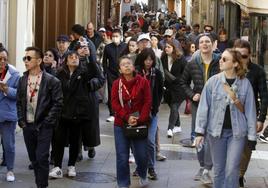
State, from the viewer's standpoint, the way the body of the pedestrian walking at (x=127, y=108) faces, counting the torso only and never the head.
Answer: toward the camera

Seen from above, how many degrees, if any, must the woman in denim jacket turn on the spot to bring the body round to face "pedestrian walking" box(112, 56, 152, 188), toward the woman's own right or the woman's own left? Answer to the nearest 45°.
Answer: approximately 135° to the woman's own right

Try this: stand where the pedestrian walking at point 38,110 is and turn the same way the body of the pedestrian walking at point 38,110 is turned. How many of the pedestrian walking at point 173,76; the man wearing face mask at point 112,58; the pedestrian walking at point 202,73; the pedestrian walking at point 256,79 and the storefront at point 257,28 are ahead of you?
0

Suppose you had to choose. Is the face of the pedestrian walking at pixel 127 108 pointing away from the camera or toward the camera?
toward the camera

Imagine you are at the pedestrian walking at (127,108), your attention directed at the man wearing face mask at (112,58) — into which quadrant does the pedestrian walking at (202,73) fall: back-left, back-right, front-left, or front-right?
front-right

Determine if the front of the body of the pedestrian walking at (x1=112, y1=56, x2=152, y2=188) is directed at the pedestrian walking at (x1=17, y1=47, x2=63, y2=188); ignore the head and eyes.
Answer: no

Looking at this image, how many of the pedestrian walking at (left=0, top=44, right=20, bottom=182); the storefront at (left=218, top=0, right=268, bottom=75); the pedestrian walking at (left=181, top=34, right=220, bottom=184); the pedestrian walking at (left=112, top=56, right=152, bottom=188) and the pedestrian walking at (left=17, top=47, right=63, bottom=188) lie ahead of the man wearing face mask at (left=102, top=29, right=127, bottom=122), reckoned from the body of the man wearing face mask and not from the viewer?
4

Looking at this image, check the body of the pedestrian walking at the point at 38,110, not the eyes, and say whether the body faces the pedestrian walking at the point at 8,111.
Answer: no

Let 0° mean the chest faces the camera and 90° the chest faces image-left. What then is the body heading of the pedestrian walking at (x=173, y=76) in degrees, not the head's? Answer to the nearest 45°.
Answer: approximately 45°

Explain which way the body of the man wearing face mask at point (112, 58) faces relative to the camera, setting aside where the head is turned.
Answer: toward the camera

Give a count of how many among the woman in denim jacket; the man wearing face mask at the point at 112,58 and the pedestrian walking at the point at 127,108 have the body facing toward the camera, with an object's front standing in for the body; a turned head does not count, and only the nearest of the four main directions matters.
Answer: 3

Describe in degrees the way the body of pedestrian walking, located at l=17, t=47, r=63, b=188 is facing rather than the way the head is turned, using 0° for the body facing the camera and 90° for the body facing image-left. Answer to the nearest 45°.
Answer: approximately 45°

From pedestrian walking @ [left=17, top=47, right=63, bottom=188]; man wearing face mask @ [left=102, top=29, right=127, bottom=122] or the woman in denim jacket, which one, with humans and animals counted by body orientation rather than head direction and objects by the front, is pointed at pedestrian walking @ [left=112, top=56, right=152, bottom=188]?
the man wearing face mask

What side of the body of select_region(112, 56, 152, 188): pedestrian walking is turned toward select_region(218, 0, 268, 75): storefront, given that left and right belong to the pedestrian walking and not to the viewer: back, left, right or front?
back

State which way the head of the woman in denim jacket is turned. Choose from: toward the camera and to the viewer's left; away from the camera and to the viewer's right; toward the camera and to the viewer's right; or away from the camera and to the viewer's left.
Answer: toward the camera and to the viewer's left

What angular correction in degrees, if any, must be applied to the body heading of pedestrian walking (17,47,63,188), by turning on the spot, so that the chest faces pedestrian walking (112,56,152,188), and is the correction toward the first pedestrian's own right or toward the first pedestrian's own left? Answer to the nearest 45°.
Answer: approximately 135° to the first pedestrian's own left
